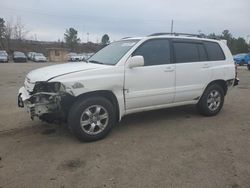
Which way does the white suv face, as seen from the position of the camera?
facing the viewer and to the left of the viewer
